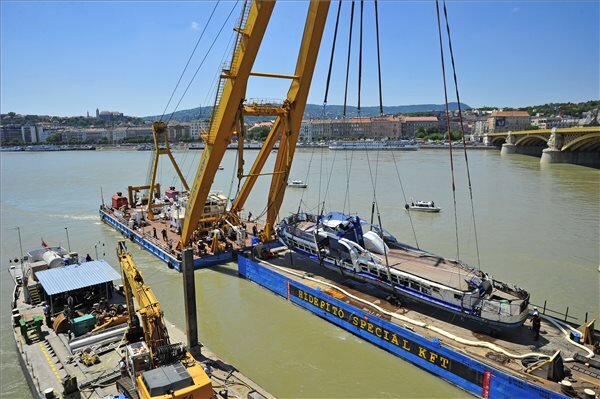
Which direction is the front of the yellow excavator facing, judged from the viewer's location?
facing away from the viewer and to the left of the viewer

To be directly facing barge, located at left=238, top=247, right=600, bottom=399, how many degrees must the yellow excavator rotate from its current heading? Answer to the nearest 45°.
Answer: approximately 135° to its right

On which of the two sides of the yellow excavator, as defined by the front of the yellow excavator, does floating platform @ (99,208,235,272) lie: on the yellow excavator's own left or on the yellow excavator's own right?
on the yellow excavator's own right

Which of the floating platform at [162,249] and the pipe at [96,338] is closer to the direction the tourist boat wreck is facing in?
the floating platform

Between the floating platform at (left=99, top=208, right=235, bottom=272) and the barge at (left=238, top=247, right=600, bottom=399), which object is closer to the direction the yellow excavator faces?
the floating platform

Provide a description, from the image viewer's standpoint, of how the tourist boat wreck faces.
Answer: facing away from the viewer and to the left of the viewer

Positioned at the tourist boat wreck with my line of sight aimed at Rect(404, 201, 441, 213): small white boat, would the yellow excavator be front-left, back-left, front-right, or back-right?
back-left

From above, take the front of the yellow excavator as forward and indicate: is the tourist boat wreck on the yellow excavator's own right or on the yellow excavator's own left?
on the yellow excavator's own right

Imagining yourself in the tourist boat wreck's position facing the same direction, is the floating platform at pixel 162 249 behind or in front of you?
in front

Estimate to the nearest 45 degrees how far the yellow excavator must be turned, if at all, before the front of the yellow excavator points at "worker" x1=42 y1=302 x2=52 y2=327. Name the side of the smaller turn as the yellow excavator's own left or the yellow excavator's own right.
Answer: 0° — it already faces them
